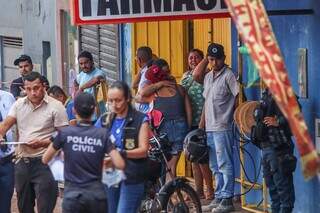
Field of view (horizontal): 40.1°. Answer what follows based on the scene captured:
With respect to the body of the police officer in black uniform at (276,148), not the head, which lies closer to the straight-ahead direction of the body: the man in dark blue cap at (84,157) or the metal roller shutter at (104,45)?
the man in dark blue cap

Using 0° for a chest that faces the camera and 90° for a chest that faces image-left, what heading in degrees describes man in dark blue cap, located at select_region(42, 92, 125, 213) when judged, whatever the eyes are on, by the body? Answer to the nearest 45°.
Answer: approximately 180°

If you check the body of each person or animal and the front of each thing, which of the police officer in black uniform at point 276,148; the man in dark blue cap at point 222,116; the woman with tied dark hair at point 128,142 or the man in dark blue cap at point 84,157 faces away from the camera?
the man in dark blue cap at point 84,157

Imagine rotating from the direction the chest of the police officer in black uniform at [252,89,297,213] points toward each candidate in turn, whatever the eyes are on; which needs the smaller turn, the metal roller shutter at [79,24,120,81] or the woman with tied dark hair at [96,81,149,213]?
the woman with tied dark hair

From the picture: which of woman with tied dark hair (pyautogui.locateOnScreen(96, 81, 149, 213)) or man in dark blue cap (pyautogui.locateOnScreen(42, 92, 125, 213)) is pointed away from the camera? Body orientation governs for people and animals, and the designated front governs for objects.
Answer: the man in dark blue cap

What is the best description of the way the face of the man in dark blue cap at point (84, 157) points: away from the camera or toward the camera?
away from the camera

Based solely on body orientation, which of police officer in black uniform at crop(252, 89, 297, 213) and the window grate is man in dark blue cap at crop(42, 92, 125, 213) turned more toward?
the window grate

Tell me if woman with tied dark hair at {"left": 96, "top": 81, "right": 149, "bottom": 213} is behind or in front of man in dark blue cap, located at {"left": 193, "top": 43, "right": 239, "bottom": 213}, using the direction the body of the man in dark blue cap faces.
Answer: in front

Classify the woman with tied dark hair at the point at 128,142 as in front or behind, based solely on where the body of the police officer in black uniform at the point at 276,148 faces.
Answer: in front

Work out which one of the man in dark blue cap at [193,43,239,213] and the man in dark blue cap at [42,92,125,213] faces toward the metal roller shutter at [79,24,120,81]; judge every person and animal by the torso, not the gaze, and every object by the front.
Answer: the man in dark blue cap at [42,92,125,213]

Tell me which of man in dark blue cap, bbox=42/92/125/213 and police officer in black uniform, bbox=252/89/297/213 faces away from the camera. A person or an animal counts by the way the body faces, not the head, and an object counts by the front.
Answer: the man in dark blue cap

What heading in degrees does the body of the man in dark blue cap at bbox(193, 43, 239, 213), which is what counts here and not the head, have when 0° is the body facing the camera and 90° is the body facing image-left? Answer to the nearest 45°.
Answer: approximately 45°
